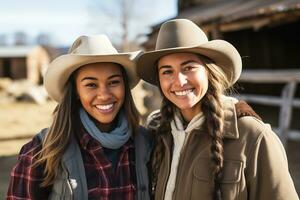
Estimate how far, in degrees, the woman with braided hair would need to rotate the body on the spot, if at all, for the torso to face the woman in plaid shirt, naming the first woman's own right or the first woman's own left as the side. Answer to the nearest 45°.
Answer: approximately 45° to the first woman's own right

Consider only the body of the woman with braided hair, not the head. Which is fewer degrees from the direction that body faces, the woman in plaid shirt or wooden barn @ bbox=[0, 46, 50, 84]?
the woman in plaid shirt

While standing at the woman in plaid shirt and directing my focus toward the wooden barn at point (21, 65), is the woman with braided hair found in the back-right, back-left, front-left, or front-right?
back-right

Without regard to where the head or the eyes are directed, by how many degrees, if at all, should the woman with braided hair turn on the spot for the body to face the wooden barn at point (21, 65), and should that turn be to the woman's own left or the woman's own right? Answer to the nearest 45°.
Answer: approximately 90° to the woman's own right

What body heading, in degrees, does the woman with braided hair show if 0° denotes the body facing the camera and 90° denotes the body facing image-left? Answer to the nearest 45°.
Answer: approximately 45°
